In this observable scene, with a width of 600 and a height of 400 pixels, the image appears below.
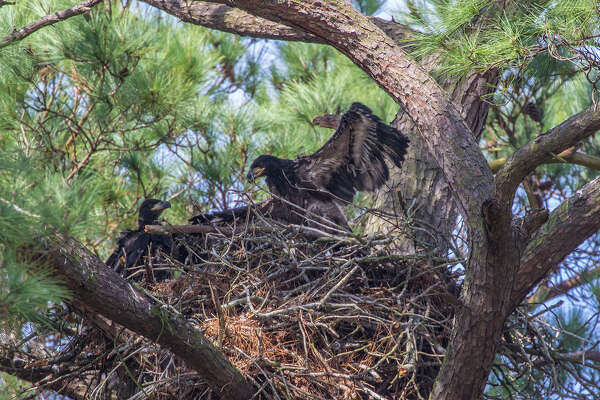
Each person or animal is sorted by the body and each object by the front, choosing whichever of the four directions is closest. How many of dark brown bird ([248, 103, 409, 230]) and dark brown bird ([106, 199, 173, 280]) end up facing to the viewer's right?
1

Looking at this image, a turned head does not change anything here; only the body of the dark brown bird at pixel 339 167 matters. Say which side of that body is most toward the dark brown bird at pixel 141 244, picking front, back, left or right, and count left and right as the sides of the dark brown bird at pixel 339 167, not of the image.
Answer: front

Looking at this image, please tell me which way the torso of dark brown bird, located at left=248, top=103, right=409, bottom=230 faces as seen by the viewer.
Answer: to the viewer's left

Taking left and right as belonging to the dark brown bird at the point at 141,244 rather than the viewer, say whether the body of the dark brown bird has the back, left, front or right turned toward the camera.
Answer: right

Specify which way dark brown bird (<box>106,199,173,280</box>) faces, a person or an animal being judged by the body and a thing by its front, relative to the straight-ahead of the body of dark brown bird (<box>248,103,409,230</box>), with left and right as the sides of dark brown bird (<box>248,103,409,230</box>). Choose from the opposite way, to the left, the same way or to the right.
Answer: the opposite way

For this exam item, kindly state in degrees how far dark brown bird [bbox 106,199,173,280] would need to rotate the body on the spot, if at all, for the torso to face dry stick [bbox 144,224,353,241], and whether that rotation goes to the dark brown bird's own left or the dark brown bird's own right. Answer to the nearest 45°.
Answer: approximately 45° to the dark brown bird's own right

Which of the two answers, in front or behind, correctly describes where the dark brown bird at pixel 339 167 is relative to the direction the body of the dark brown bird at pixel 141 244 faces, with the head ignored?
in front
